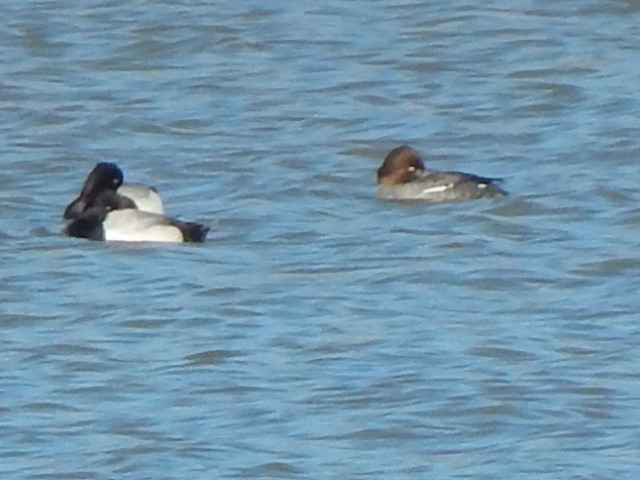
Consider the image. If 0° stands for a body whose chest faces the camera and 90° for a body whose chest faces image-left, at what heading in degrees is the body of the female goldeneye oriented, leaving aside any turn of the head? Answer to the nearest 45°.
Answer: approximately 90°

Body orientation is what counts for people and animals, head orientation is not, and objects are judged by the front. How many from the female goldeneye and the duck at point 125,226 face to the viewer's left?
2

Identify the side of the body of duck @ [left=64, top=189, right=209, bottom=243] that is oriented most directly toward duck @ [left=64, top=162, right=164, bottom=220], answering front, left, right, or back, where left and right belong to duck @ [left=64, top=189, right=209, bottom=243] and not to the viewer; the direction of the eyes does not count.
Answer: right

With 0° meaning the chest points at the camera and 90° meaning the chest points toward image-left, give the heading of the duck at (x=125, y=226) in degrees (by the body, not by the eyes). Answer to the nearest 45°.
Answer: approximately 90°

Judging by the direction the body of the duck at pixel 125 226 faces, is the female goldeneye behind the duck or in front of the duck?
behind
